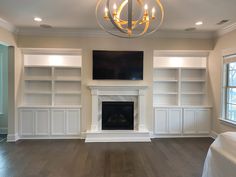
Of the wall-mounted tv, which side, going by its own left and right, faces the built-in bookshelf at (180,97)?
left

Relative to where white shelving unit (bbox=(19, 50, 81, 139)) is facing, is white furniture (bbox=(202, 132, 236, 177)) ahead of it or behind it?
ahead

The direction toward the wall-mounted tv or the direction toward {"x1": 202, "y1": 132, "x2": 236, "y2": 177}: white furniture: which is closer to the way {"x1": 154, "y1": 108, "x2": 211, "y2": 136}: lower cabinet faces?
the white furniture

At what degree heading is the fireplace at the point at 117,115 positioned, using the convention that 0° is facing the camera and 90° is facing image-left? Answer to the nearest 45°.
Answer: approximately 0°

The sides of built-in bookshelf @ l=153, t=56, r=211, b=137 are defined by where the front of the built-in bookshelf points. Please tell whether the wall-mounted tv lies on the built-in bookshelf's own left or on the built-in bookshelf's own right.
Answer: on the built-in bookshelf's own right

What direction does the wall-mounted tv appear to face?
toward the camera

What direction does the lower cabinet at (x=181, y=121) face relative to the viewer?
toward the camera

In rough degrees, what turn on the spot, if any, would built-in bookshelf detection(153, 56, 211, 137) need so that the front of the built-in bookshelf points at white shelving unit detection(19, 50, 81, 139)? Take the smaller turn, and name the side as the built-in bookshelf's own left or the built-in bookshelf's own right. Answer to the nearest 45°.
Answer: approximately 45° to the built-in bookshelf's own right

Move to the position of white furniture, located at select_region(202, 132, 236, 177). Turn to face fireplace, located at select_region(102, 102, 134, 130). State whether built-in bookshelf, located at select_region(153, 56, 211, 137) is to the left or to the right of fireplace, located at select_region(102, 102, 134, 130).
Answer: right
